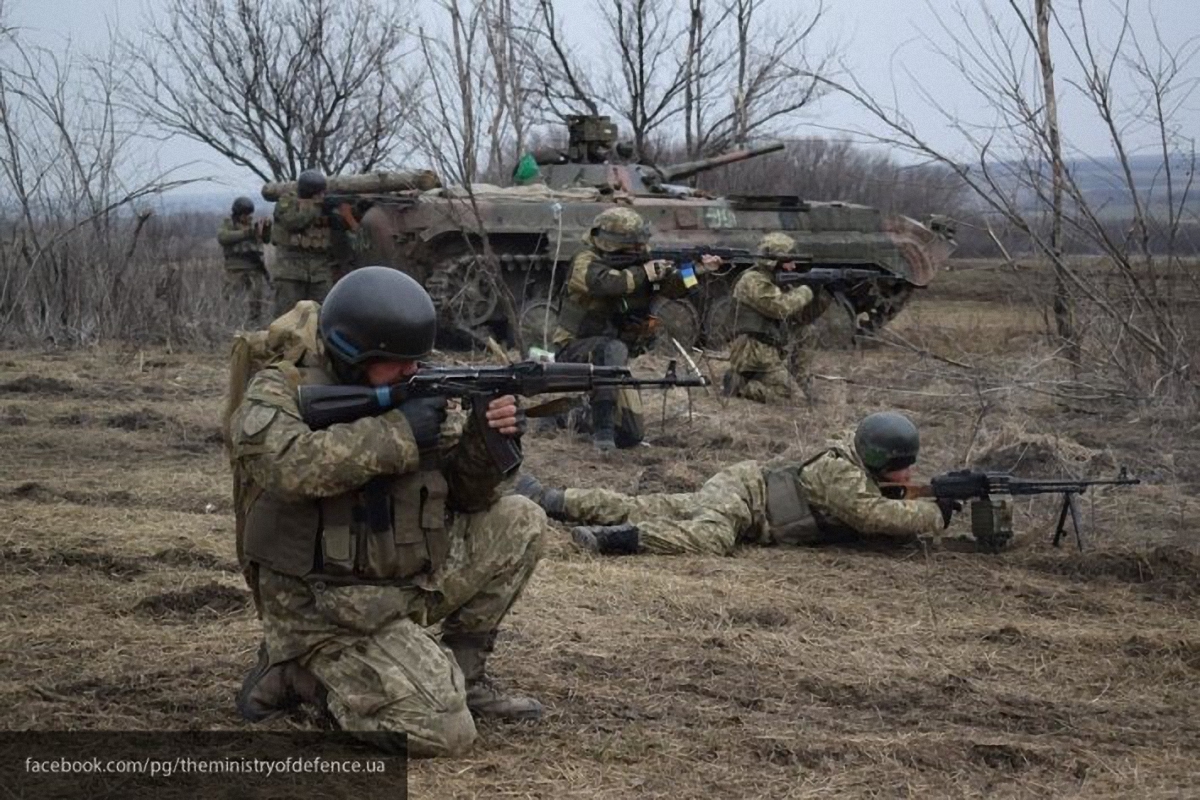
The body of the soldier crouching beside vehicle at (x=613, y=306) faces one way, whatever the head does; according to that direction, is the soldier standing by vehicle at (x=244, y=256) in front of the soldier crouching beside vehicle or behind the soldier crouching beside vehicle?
behind

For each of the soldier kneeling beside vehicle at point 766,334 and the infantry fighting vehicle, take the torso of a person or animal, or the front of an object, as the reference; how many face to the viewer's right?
2

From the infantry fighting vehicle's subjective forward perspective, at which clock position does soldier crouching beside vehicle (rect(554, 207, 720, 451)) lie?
The soldier crouching beside vehicle is roughly at 3 o'clock from the infantry fighting vehicle.

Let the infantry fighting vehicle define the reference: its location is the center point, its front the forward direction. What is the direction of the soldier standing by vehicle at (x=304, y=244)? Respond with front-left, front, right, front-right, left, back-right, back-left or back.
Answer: back

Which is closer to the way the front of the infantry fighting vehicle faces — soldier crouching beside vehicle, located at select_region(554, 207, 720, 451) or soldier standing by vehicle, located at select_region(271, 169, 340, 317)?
the soldier crouching beside vehicle

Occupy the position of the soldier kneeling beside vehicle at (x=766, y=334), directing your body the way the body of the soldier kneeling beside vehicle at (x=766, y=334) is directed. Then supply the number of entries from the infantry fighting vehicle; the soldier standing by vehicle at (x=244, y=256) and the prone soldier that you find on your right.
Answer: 1

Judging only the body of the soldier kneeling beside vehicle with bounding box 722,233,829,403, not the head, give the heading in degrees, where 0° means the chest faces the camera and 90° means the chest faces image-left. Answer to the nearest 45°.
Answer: approximately 270°

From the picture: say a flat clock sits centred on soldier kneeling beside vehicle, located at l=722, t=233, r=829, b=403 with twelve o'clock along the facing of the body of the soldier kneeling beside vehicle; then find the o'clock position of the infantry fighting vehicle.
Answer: The infantry fighting vehicle is roughly at 8 o'clock from the soldier kneeling beside vehicle.

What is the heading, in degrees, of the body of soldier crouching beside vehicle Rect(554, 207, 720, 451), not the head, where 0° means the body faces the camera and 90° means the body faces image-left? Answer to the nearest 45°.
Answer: approximately 315°

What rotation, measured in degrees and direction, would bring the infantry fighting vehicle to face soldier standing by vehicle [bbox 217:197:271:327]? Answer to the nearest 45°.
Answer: approximately 135° to its left

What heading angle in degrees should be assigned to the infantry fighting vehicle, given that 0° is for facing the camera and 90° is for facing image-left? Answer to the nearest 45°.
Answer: approximately 270°

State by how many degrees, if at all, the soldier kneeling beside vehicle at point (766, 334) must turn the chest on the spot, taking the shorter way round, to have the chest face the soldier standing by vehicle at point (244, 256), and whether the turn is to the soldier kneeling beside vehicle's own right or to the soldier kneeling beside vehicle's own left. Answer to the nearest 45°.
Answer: approximately 135° to the soldier kneeling beside vehicle's own left
